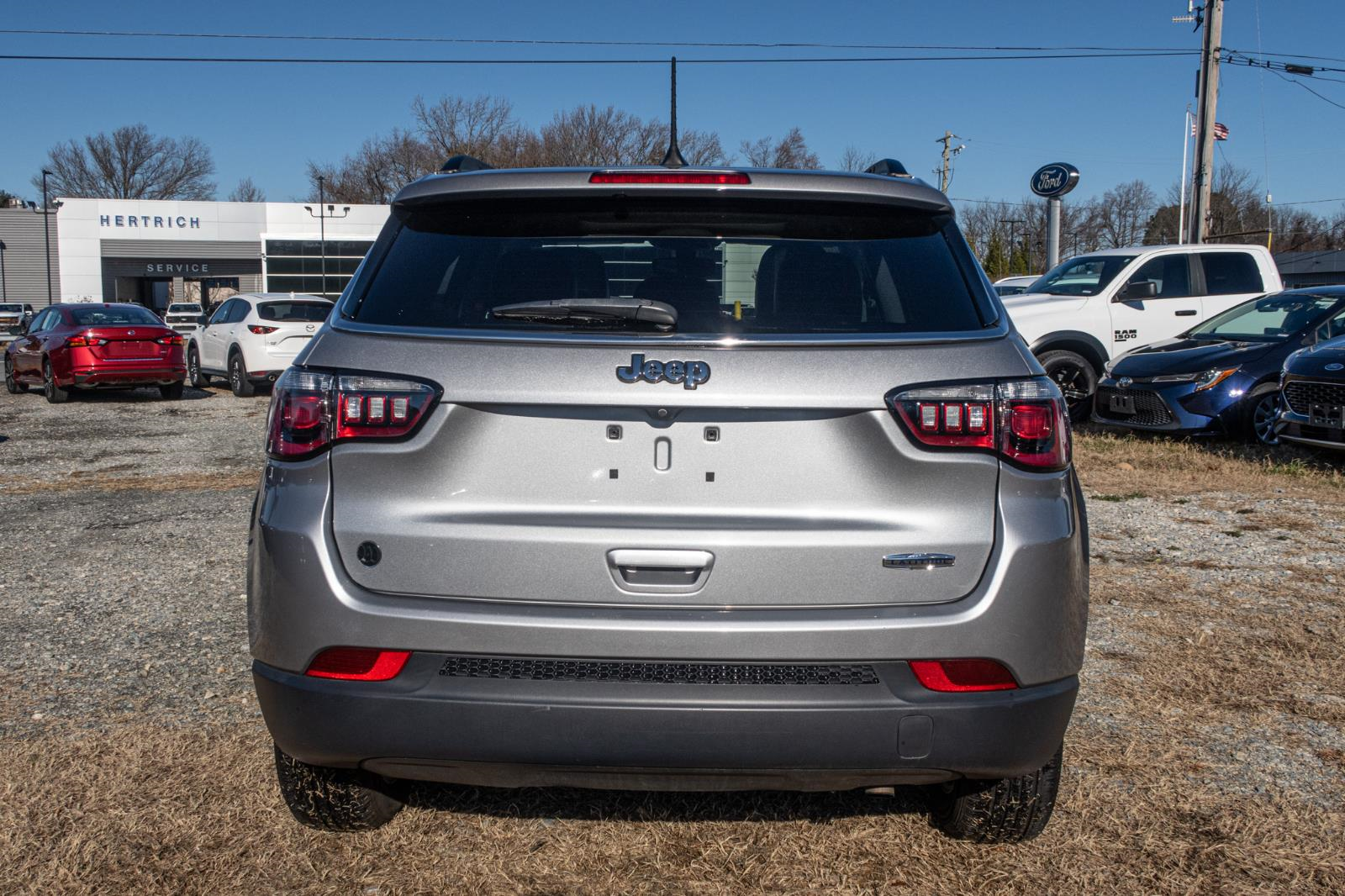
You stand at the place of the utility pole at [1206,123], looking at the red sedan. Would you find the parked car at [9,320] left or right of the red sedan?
right

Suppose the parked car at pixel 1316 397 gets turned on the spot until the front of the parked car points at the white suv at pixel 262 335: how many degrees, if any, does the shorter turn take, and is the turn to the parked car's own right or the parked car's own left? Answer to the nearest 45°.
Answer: approximately 45° to the parked car's own right

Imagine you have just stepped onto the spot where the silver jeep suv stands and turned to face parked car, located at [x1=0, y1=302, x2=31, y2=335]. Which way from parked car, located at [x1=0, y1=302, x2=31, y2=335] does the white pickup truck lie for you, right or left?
right

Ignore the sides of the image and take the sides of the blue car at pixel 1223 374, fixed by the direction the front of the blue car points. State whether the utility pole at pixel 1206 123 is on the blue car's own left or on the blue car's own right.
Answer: on the blue car's own right

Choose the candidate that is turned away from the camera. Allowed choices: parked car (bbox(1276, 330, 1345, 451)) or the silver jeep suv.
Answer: the silver jeep suv

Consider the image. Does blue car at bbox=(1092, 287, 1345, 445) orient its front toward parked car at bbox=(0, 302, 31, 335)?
no

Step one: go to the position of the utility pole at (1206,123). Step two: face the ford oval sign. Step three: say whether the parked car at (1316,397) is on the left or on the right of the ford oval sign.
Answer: left

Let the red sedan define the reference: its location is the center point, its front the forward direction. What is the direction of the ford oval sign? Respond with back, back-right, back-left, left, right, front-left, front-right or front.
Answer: back-right

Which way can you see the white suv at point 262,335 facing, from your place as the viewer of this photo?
facing away from the viewer and to the left of the viewer

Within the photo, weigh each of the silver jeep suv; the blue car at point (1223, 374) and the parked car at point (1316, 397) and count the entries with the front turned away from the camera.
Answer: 1

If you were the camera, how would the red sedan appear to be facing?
facing away from the viewer and to the left of the viewer

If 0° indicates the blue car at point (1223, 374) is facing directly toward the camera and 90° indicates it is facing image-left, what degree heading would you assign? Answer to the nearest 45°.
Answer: approximately 45°

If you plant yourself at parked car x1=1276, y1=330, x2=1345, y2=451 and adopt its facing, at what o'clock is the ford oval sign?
The ford oval sign is roughly at 4 o'clock from the parked car.

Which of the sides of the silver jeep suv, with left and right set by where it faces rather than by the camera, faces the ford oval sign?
front

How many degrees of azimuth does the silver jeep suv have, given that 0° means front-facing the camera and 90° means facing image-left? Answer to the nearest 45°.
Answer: approximately 180°

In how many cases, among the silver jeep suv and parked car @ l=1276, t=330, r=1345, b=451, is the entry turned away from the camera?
1

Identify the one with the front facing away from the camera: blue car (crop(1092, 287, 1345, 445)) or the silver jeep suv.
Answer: the silver jeep suv

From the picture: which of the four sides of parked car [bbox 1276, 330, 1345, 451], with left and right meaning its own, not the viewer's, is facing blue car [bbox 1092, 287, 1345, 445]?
right

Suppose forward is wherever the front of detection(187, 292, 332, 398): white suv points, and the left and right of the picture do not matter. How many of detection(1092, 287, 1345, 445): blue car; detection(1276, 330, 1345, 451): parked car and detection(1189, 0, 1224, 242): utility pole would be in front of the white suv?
0

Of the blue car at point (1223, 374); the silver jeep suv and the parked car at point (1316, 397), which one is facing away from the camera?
the silver jeep suv
